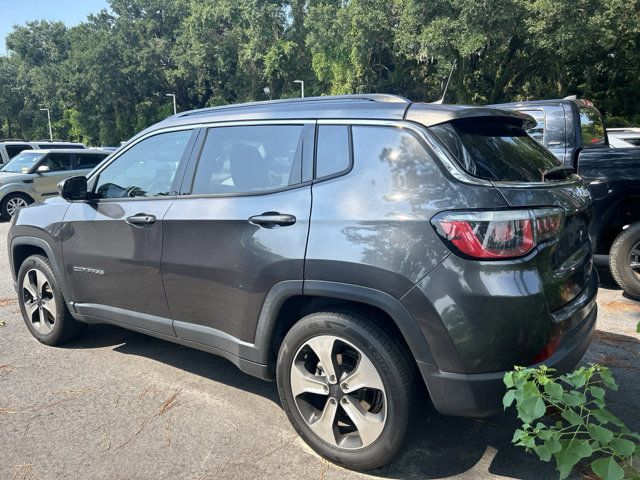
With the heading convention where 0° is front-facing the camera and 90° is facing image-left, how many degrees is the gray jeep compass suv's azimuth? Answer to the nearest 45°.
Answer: approximately 135°

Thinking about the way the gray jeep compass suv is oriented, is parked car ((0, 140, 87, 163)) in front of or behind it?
in front

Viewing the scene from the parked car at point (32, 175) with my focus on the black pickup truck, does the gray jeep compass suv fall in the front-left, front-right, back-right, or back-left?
front-right

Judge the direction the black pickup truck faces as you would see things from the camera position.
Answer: facing away from the viewer and to the left of the viewer

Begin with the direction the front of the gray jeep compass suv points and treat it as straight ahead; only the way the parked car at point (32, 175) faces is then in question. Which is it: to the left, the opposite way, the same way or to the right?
to the left

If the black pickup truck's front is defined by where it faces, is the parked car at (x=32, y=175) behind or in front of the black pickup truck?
in front

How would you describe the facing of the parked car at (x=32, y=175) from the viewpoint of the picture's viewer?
facing the viewer and to the left of the viewer

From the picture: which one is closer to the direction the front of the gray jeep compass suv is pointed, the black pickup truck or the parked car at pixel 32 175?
the parked car

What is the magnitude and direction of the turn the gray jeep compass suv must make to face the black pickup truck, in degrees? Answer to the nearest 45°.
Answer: approximately 90° to its right

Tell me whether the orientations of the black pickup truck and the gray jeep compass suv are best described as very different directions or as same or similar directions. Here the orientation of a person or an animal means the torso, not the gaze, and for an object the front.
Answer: same or similar directions

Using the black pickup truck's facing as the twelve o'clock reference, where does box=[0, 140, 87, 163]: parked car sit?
The parked car is roughly at 11 o'clock from the black pickup truck.

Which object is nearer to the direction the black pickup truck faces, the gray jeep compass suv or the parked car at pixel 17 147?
the parked car

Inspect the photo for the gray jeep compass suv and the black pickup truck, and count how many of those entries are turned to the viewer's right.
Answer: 0
